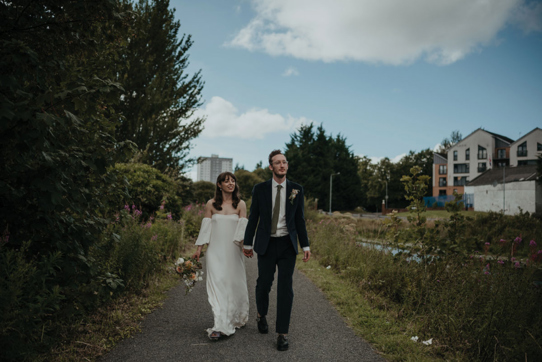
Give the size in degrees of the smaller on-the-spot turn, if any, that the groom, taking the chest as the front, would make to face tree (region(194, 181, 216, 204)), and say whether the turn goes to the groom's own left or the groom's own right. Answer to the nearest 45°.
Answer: approximately 180°

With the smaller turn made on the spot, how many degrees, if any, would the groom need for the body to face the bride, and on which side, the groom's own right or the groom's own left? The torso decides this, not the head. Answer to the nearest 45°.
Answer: approximately 135° to the groom's own right

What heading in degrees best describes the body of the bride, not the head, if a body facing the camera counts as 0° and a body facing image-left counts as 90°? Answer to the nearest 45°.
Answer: approximately 0°

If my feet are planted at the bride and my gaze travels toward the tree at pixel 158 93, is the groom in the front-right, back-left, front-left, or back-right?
back-right

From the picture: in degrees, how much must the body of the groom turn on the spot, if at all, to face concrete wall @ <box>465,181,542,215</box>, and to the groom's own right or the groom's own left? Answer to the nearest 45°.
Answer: approximately 135° to the groom's own left

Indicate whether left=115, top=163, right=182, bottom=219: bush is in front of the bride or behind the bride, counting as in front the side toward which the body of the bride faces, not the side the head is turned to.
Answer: behind

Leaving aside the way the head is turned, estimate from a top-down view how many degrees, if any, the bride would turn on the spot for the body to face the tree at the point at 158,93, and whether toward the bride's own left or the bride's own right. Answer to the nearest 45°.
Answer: approximately 180°

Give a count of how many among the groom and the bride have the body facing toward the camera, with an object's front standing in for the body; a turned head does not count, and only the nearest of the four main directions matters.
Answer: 2

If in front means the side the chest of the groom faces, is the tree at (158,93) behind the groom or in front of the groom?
behind

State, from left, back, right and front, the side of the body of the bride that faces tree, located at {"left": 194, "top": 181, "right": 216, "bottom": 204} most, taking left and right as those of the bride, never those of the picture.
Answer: back
